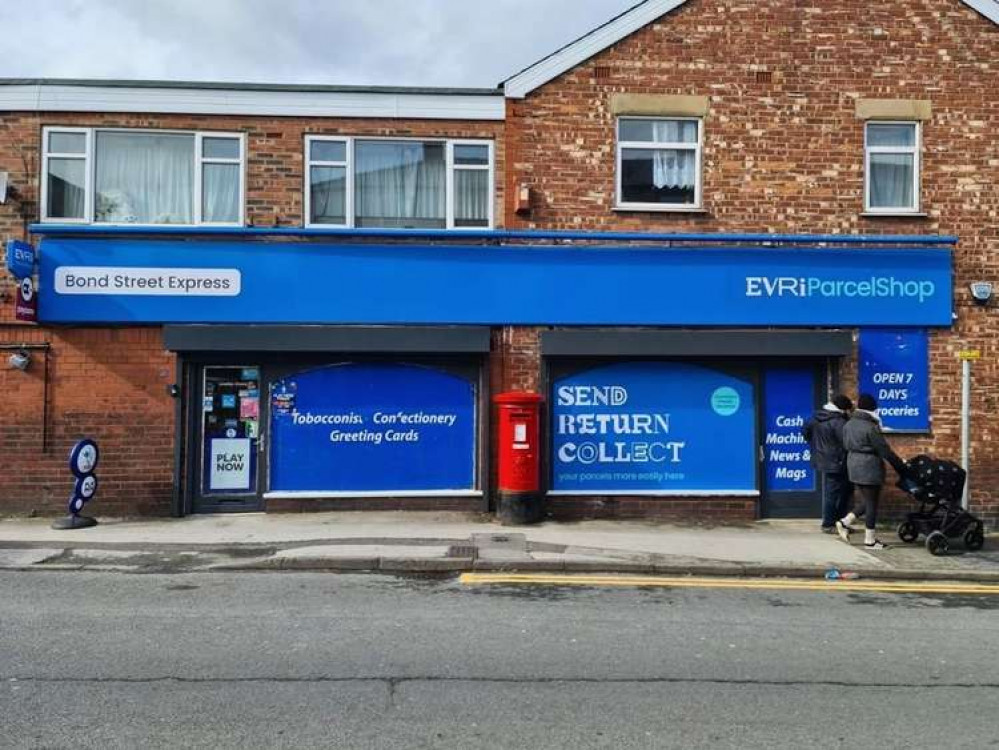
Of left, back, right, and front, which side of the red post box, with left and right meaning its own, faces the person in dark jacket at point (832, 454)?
left

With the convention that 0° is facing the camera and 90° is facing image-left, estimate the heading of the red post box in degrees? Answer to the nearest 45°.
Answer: approximately 0°

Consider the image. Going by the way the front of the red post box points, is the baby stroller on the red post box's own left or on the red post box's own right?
on the red post box's own left

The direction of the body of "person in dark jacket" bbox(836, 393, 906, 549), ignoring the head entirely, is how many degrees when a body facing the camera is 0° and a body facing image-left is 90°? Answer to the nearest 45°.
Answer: approximately 225°

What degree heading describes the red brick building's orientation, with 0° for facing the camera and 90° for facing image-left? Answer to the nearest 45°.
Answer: approximately 0°

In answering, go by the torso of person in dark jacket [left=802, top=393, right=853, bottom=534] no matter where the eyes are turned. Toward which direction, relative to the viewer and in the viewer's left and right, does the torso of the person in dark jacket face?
facing away from the viewer and to the right of the viewer

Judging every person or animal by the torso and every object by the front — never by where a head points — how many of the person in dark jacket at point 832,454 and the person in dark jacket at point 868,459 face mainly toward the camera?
0

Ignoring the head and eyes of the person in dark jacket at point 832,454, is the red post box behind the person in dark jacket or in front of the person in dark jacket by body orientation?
behind

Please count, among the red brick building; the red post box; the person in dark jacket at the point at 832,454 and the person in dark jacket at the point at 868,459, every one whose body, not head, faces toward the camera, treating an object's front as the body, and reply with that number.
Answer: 2

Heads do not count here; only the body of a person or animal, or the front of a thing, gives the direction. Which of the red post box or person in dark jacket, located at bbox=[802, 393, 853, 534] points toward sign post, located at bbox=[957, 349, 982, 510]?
the person in dark jacket
